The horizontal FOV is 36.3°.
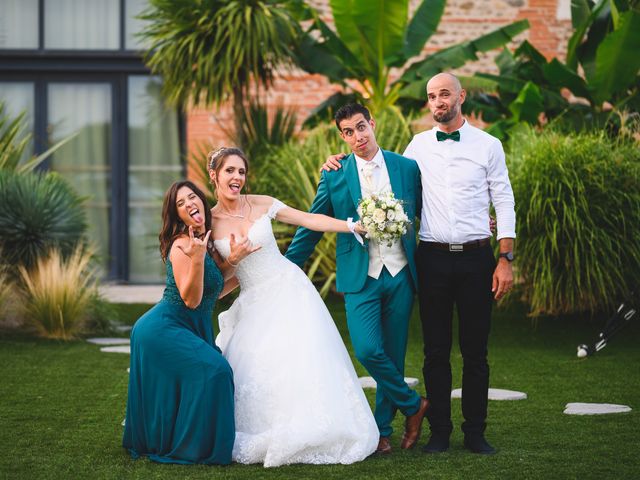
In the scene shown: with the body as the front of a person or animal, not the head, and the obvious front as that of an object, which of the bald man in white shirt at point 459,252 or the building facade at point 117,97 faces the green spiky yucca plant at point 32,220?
the building facade

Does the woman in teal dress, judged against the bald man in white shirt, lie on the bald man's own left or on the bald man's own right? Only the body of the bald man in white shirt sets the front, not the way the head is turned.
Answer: on the bald man's own right

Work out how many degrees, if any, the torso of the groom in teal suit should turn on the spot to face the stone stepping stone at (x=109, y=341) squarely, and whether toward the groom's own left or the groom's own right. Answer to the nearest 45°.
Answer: approximately 135° to the groom's own right

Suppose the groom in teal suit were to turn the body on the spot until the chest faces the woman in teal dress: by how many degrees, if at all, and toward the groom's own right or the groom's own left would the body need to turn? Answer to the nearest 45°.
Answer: approximately 90° to the groom's own right

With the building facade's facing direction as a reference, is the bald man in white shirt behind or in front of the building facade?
in front

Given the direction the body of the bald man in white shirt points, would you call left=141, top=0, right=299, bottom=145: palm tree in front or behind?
behind

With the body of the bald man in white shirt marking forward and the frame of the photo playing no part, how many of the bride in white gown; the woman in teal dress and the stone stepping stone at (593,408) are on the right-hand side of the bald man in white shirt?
2
